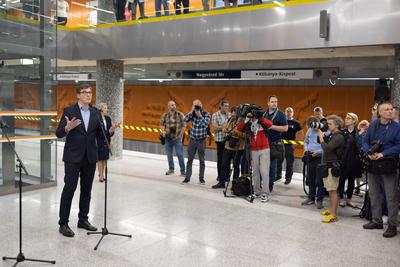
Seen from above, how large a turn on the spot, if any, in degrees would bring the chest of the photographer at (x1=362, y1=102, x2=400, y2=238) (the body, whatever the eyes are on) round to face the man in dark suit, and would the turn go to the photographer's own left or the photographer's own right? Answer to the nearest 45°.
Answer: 0° — they already face them

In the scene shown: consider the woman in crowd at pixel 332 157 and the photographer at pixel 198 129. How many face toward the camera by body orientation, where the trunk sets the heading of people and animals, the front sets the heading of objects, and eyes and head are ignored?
1

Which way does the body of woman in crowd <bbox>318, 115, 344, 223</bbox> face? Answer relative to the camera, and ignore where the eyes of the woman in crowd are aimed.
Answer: to the viewer's left

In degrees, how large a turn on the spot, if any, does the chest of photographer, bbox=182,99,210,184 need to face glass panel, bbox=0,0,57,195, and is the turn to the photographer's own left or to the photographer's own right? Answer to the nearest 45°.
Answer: approximately 90° to the photographer's own right

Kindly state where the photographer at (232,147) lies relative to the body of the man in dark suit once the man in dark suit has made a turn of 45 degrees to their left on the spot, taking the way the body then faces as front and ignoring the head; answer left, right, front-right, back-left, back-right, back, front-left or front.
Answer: front-left

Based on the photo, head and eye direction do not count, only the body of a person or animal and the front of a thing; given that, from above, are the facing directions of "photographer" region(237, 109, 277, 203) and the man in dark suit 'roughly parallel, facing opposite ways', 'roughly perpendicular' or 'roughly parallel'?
roughly perpendicular

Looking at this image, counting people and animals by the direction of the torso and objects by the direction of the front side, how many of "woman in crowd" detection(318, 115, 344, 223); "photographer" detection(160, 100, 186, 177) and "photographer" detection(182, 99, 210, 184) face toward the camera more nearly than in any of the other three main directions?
2

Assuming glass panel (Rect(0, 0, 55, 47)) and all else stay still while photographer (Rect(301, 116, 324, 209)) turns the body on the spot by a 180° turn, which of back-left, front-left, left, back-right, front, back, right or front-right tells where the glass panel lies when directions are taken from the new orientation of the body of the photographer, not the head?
back-left

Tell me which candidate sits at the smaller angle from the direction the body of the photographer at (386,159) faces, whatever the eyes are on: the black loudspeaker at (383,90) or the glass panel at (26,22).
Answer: the glass panel

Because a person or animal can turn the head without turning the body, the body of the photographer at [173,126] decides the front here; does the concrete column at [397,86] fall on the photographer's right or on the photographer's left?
on the photographer's left

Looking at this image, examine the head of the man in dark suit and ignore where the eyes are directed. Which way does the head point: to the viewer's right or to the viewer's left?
to the viewer's right
